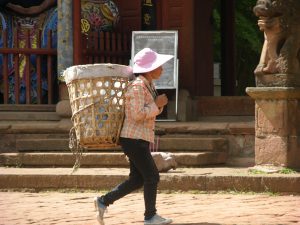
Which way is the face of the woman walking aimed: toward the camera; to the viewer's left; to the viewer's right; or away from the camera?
to the viewer's right

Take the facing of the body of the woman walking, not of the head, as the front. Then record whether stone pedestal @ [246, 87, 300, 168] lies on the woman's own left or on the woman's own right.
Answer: on the woman's own left

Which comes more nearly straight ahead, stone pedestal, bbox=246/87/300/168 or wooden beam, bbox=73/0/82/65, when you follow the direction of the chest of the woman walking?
the stone pedestal

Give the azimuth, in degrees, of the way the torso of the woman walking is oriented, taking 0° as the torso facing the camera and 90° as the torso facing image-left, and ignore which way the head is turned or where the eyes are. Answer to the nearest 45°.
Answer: approximately 270°

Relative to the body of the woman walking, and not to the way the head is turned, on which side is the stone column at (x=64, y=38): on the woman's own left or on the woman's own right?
on the woman's own left

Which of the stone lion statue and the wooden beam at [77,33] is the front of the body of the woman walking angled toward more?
the stone lion statue

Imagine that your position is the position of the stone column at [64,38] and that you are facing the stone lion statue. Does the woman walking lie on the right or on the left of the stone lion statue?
right

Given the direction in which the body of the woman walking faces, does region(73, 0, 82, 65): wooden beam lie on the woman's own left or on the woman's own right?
on the woman's own left

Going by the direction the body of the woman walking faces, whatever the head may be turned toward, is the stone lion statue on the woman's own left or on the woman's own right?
on the woman's own left
